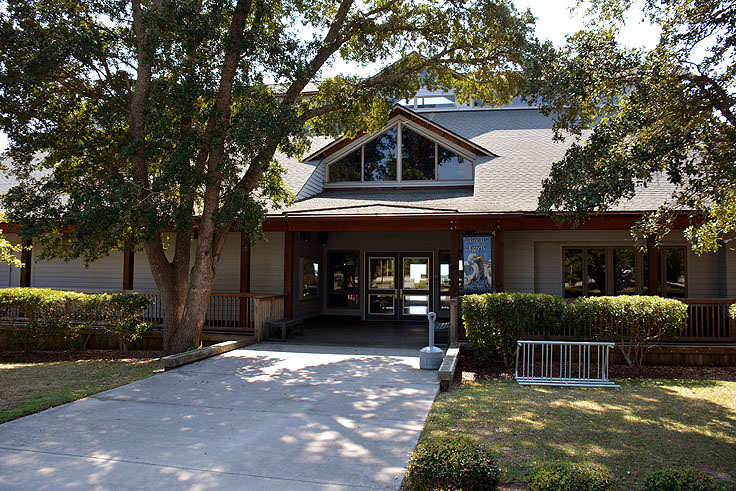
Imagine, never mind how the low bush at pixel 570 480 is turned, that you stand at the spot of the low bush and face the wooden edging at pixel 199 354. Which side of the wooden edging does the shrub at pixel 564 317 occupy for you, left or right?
right

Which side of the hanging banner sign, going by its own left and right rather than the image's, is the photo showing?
front

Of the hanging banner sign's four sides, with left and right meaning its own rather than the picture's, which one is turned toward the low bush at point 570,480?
front

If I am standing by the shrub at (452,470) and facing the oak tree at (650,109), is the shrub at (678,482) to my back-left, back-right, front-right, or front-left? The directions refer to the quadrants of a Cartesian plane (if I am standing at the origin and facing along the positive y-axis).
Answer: front-right

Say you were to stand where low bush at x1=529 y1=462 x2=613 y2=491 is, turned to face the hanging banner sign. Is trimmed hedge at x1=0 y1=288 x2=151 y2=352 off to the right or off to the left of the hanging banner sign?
left

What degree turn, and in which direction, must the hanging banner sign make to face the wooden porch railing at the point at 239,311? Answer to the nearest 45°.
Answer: approximately 90° to its right

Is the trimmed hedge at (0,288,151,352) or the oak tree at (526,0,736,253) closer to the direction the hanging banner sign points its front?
the oak tree

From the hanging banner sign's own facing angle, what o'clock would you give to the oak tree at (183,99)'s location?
The oak tree is roughly at 2 o'clock from the hanging banner sign.

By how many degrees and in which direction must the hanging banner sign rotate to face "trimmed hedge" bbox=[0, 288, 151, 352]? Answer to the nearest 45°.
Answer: approximately 90° to its right

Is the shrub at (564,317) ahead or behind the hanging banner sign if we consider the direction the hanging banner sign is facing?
ahead

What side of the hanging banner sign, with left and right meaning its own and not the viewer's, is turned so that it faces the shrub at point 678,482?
front

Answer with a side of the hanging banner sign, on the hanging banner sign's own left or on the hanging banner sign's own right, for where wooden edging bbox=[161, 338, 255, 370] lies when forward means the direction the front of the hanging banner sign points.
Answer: on the hanging banner sign's own right

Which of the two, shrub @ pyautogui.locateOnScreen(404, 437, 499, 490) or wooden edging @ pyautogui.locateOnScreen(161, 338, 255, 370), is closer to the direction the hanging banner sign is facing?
the shrub
